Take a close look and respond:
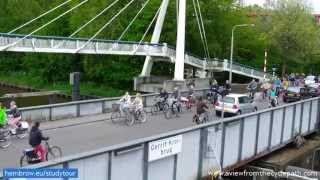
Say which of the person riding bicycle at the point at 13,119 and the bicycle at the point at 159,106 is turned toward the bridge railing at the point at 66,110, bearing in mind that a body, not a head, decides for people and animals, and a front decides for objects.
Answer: the bicycle

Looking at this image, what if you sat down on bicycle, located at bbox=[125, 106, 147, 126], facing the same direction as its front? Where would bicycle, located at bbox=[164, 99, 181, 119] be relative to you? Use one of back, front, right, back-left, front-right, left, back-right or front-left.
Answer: back

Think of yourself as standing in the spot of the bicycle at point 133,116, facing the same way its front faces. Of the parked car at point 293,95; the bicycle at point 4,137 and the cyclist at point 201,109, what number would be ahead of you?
1

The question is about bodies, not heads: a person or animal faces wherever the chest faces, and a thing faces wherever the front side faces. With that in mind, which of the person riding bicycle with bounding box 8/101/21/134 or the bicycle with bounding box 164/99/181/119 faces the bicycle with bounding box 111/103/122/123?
the bicycle with bounding box 164/99/181/119

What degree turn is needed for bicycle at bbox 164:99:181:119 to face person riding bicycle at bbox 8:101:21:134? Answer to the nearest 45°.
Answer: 0° — it already faces them
